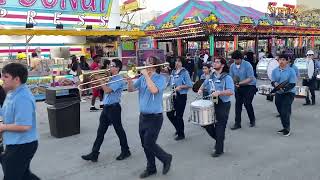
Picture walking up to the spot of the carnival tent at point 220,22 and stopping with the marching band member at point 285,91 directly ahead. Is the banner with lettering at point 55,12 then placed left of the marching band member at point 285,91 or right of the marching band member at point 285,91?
right

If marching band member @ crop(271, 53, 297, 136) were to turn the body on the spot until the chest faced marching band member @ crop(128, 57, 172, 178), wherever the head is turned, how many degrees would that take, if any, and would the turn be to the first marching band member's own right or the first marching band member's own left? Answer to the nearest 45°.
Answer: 0° — they already face them

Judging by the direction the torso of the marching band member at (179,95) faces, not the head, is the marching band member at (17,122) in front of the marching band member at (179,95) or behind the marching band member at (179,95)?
in front

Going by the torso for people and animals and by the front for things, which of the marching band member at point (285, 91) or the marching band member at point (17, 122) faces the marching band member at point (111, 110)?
the marching band member at point (285, 91)

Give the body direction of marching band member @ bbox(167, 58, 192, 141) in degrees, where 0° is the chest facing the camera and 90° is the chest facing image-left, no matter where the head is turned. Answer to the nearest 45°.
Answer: approximately 45°

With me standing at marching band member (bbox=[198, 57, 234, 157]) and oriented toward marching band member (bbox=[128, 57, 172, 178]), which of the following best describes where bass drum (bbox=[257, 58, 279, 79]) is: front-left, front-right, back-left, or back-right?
back-right

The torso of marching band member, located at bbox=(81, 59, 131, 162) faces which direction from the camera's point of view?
to the viewer's left

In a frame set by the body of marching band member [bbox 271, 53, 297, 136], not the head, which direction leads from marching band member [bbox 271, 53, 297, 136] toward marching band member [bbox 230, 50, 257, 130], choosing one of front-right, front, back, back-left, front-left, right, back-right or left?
right

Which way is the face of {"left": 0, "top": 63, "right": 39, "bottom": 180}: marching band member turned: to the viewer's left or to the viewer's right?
to the viewer's left

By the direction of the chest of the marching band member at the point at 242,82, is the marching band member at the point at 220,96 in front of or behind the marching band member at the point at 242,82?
in front

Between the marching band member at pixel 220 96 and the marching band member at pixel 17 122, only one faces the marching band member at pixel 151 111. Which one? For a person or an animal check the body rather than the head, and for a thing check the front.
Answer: the marching band member at pixel 220 96

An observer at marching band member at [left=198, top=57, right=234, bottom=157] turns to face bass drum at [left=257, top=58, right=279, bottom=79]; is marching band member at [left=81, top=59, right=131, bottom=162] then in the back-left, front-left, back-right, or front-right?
back-left

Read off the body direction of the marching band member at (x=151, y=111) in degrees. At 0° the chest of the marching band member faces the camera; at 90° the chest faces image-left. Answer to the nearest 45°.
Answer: approximately 45°

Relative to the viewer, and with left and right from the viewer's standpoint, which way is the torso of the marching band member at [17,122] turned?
facing to the left of the viewer

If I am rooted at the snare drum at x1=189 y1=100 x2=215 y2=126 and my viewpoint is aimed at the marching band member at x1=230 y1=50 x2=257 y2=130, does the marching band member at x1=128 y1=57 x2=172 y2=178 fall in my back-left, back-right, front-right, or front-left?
back-left

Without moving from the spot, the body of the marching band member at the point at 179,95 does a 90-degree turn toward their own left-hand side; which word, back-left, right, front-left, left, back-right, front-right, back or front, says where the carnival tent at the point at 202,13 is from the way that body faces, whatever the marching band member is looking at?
back-left
